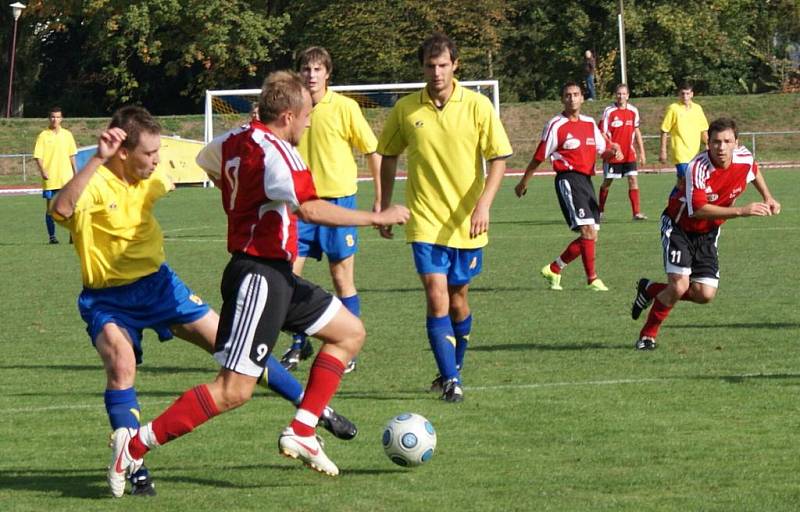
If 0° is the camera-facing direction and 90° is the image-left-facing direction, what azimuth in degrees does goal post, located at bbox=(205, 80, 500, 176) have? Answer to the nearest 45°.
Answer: approximately 0°

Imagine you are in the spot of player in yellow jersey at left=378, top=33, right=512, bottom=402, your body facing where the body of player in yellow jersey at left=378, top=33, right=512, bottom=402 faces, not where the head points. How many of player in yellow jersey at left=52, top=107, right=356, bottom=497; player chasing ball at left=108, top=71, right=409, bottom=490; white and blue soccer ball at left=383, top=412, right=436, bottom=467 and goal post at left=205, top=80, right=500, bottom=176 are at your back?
1

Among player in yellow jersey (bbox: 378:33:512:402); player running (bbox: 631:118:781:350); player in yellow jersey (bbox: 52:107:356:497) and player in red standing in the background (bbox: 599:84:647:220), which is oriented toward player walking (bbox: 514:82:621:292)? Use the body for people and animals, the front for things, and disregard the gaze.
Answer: player in red standing in the background (bbox: 599:84:647:220)

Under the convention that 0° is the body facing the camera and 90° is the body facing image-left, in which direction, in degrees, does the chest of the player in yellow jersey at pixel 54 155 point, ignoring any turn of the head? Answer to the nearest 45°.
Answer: approximately 0°

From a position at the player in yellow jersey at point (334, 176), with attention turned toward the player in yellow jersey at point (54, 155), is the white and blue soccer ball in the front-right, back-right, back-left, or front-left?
back-left

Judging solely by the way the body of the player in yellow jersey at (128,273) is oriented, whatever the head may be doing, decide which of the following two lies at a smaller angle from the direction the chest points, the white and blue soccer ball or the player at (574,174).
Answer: the white and blue soccer ball

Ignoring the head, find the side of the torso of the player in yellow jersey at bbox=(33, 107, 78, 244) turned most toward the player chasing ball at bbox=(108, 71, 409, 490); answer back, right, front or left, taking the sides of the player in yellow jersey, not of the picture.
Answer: front

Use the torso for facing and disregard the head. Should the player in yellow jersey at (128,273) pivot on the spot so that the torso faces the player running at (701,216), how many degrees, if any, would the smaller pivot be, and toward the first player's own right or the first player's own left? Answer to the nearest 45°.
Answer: approximately 90° to the first player's own left

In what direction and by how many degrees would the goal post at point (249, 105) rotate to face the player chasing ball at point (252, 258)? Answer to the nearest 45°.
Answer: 0° — it already faces them

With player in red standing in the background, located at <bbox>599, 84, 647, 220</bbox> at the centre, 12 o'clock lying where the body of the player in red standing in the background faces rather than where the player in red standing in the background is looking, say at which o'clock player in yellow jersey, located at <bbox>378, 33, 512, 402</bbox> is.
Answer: The player in yellow jersey is roughly at 12 o'clock from the player in red standing in the background.
